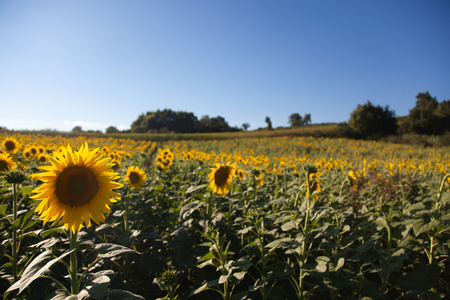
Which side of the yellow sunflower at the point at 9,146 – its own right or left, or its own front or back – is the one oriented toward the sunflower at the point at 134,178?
front

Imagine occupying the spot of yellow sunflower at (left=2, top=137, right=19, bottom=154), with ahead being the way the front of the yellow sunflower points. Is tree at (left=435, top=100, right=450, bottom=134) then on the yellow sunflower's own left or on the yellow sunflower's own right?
on the yellow sunflower's own left

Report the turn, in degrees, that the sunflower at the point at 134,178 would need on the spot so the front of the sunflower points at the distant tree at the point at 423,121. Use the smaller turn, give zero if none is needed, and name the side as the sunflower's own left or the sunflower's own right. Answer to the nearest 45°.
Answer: approximately 135° to the sunflower's own left

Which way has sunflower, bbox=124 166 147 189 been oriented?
toward the camera

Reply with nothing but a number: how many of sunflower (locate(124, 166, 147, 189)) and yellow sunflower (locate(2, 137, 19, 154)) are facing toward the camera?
2

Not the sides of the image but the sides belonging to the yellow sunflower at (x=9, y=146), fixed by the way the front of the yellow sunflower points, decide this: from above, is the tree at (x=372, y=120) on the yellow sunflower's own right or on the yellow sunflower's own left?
on the yellow sunflower's own left

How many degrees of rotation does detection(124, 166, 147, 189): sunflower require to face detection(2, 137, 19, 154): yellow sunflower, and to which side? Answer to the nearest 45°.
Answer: approximately 135° to its right
